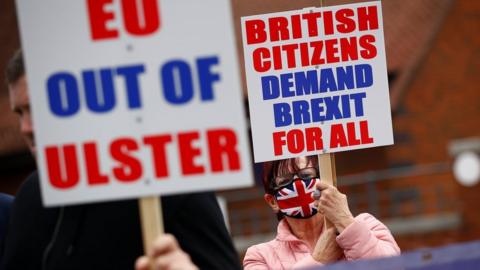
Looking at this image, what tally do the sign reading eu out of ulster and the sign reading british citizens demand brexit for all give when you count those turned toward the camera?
2

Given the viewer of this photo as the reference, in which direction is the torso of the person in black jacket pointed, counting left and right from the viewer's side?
facing the viewer and to the left of the viewer

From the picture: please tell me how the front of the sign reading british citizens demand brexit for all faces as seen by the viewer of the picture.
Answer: facing the viewer

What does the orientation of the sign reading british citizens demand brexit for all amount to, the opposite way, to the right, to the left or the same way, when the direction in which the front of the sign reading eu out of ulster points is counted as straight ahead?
the same way

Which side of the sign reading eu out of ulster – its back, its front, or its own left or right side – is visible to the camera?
front

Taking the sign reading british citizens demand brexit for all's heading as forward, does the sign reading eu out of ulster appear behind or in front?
in front

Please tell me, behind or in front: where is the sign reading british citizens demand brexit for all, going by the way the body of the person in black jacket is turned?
behind

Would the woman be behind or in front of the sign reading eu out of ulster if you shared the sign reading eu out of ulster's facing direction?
behind
